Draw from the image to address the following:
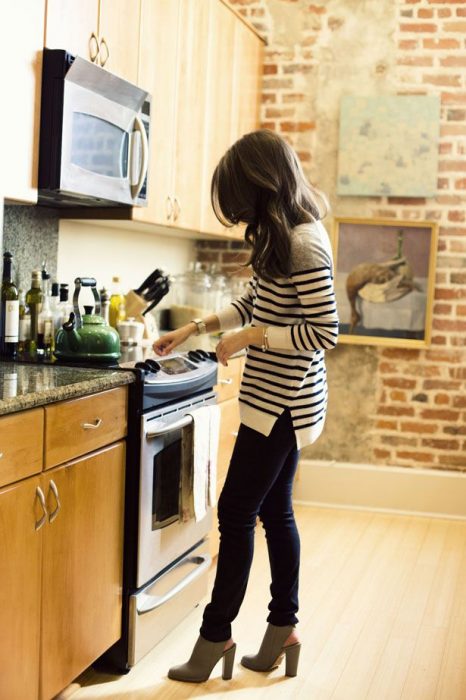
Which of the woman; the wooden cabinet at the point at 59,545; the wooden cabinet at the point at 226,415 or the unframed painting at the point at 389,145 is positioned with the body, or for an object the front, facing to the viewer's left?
the woman

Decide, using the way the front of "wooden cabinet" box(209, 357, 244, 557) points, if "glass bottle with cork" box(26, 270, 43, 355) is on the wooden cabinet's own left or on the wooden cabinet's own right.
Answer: on the wooden cabinet's own right

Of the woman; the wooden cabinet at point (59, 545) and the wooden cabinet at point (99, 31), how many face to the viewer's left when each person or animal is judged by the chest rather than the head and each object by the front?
1

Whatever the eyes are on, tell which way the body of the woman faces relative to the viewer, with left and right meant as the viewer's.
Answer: facing to the left of the viewer

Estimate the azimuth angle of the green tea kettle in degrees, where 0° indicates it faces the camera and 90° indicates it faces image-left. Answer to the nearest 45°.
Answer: approximately 45°

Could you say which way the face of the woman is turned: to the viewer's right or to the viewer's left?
to the viewer's left

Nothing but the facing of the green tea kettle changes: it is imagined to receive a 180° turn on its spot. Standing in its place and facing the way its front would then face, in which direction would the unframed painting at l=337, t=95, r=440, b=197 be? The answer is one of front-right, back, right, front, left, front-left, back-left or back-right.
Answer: front

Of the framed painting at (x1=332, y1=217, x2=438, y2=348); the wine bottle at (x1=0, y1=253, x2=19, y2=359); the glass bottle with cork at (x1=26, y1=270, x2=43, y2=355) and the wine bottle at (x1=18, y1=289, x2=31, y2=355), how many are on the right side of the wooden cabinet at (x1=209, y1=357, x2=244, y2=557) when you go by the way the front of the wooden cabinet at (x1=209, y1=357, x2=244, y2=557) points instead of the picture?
3

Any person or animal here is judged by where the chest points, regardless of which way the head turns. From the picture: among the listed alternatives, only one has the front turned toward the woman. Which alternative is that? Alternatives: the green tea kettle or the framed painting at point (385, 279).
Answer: the framed painting
